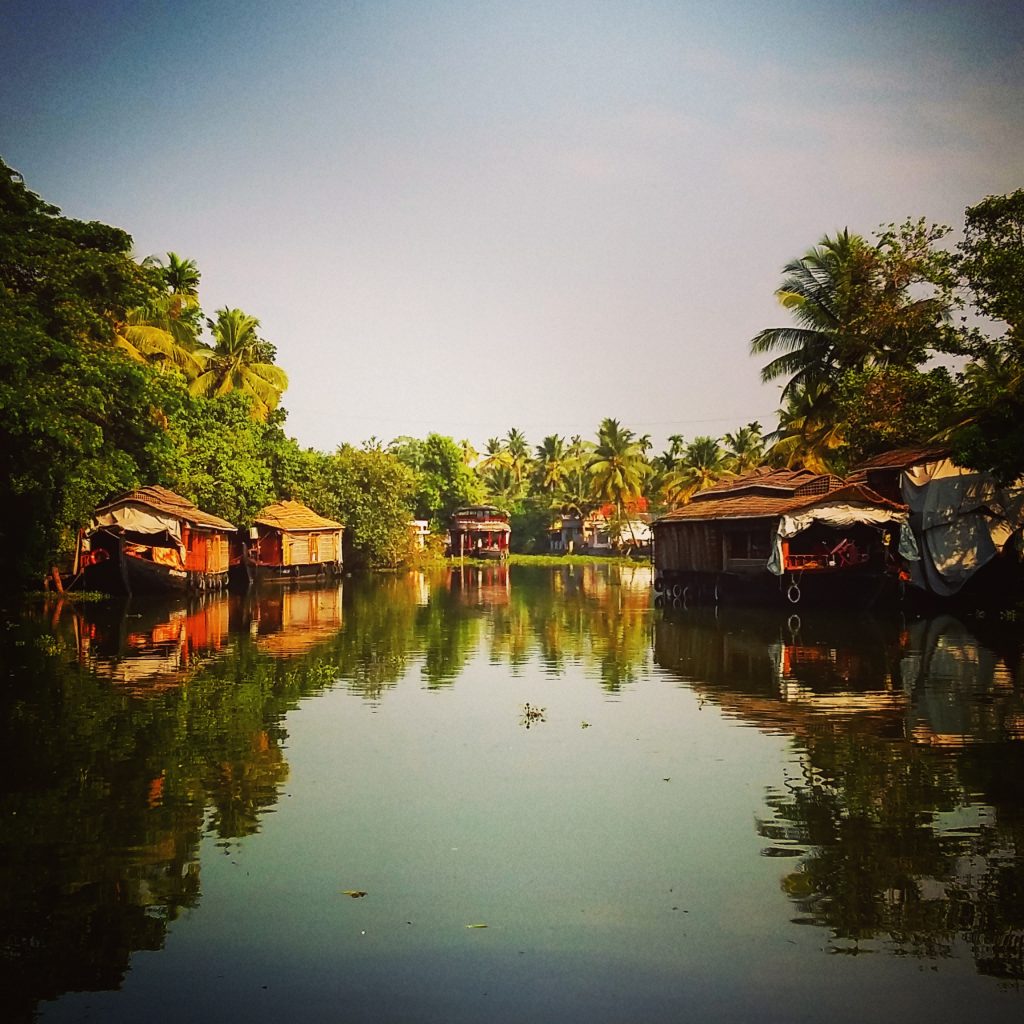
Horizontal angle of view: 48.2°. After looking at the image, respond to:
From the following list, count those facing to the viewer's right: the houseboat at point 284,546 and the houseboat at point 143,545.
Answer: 0

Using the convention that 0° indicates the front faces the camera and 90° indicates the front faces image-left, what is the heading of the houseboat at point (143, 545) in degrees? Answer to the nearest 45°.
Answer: approximately 45°

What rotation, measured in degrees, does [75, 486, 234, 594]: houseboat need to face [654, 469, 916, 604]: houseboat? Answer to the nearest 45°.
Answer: approximately 90° to its left

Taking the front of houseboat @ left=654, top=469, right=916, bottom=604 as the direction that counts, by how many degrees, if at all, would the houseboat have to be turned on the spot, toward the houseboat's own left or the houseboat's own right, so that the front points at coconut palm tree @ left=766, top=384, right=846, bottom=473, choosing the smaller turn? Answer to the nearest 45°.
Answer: approximately 135° to the houseboat's own left

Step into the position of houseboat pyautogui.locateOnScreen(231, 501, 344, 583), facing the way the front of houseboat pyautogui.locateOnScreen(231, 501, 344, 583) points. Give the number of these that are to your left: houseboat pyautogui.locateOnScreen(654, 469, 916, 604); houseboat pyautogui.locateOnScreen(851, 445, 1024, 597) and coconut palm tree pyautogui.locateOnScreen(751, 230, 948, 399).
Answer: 3

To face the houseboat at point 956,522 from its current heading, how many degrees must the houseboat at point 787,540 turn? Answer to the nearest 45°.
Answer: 0° — it already faces it

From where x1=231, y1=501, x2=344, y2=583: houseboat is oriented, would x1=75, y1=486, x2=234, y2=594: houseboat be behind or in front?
in front
